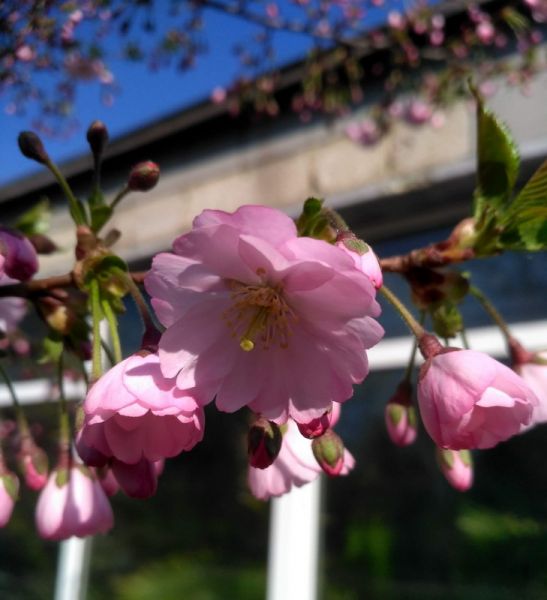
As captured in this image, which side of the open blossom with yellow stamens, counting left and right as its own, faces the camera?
front
